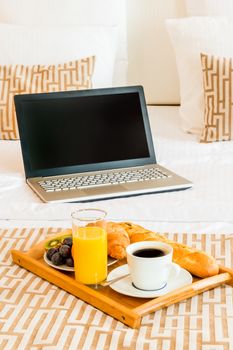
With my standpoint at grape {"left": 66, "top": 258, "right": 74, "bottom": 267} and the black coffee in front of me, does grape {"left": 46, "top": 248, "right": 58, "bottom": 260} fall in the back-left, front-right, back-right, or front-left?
back-left

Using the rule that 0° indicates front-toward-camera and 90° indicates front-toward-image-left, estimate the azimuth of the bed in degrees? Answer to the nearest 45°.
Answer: approximately 0°
